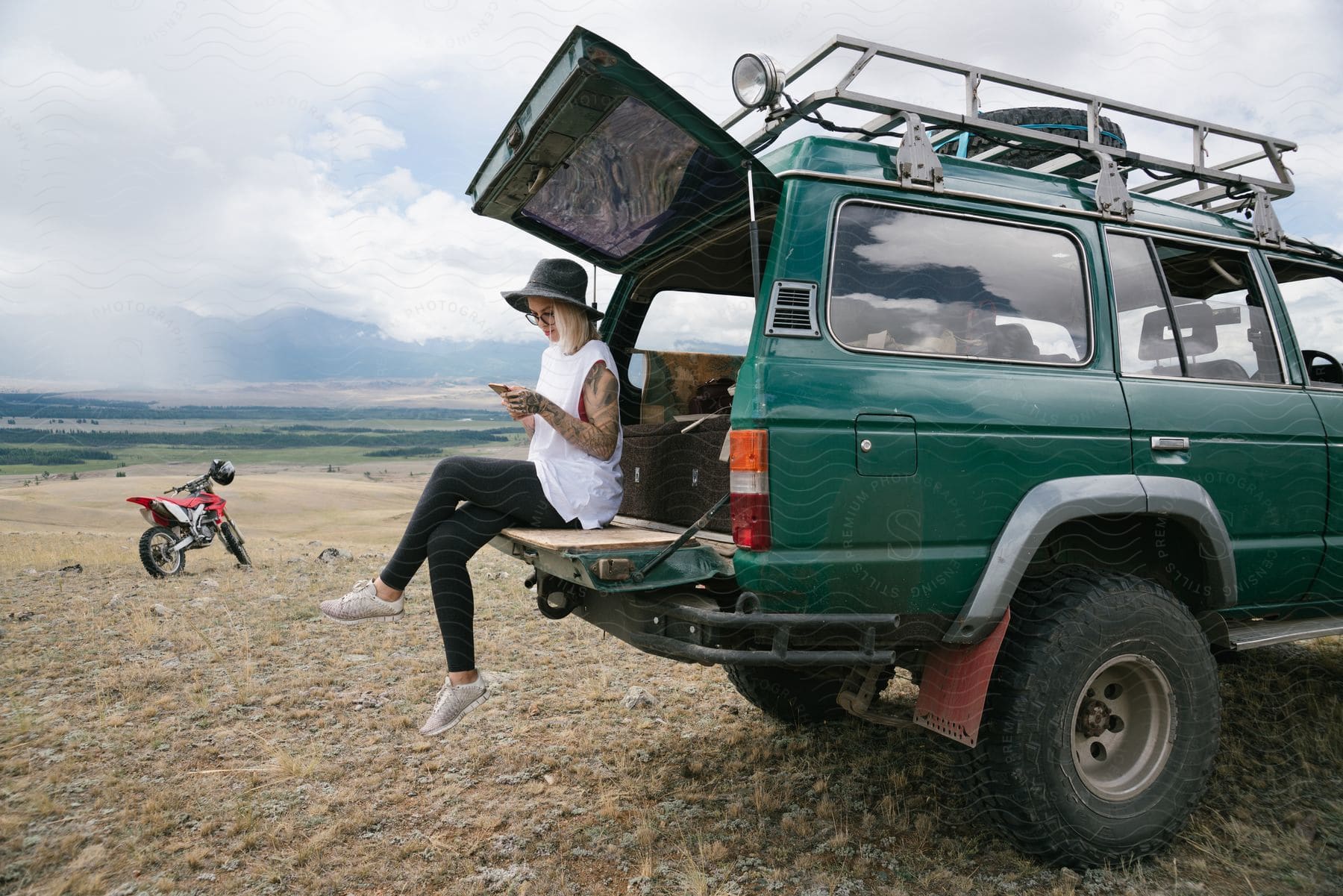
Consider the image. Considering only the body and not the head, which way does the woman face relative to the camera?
to the viewer's left

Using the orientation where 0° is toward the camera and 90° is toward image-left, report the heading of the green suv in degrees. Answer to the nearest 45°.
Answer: approximately 225°

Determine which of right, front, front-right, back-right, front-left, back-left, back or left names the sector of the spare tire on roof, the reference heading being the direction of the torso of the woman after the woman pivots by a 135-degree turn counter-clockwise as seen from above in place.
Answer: front-left
